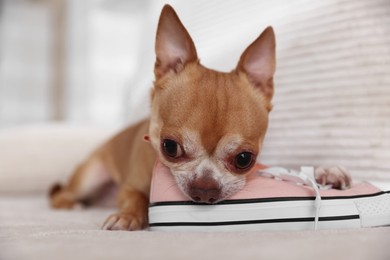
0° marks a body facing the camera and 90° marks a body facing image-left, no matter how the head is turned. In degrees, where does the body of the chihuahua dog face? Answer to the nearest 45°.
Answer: approximately 315°
